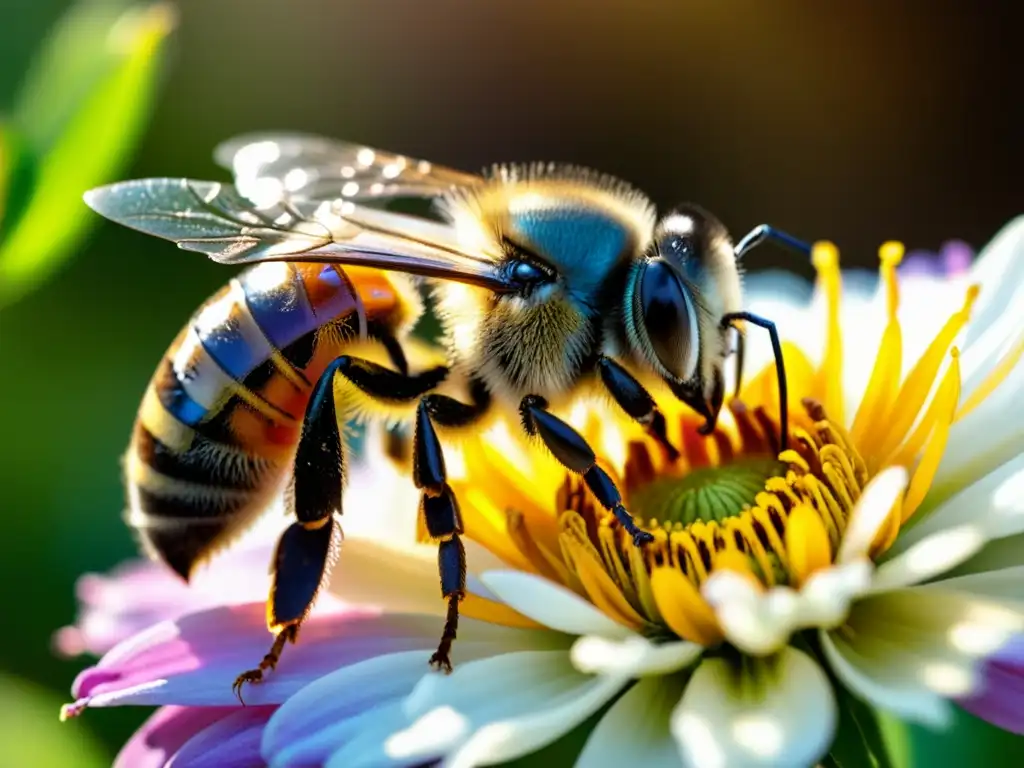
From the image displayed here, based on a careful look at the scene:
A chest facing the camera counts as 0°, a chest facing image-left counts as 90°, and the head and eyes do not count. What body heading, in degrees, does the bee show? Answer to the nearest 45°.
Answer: approximately 270°
